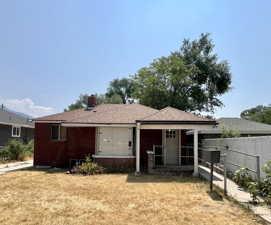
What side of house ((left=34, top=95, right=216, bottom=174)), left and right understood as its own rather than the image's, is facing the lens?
front

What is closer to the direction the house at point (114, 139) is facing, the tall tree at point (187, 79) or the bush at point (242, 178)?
the bush

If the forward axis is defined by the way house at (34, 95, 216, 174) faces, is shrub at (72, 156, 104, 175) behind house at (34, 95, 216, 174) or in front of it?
in front

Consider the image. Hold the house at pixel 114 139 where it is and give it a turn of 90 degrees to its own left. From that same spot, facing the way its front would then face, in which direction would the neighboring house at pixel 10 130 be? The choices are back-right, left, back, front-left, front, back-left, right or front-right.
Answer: back-left

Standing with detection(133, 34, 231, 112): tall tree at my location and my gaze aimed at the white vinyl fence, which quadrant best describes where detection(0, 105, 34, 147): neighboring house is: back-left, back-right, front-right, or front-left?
front-right

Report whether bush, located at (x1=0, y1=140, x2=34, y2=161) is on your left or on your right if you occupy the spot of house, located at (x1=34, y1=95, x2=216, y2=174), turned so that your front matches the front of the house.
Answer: on your right

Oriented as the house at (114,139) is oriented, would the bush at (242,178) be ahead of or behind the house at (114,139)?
ahead

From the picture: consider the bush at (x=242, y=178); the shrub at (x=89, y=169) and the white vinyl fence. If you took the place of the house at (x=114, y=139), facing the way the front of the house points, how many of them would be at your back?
0

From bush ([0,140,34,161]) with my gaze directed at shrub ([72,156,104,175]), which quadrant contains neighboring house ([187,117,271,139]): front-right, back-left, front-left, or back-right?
front-left
